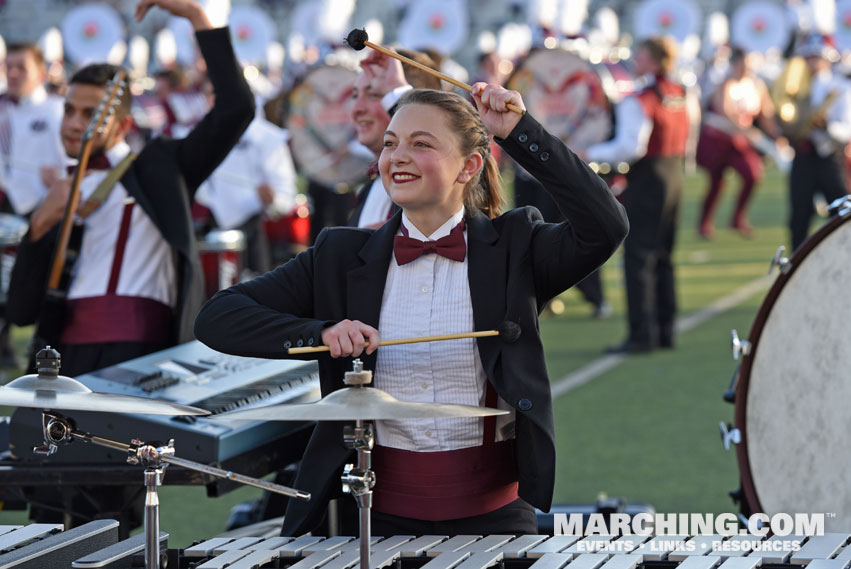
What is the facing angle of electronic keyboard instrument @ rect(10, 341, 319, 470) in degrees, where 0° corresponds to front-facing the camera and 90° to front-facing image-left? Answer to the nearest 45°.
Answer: approximately 315°

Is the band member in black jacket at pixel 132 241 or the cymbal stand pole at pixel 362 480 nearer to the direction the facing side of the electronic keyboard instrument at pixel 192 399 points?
the cymbal stand pole

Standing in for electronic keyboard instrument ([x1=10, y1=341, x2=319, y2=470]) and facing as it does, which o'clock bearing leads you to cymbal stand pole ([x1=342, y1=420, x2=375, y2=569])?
The cymbal stand pole is roughly at 1 o'clock from the electronic keyboard instrument.

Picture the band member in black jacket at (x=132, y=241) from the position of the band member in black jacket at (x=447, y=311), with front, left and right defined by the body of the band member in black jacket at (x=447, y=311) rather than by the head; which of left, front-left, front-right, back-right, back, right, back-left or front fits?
back-right

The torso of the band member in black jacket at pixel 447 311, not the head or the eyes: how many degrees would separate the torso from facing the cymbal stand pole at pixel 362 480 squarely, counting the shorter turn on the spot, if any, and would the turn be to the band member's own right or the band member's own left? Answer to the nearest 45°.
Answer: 0° — they already face it

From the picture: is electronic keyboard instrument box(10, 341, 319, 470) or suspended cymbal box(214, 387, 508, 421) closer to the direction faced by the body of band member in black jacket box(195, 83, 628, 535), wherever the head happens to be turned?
the suspended cymbal

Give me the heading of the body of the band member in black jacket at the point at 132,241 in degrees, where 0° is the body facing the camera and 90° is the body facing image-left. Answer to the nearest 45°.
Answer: approximately 45°

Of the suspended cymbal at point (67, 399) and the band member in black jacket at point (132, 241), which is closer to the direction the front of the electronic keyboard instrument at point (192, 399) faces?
the suspended cymbal
